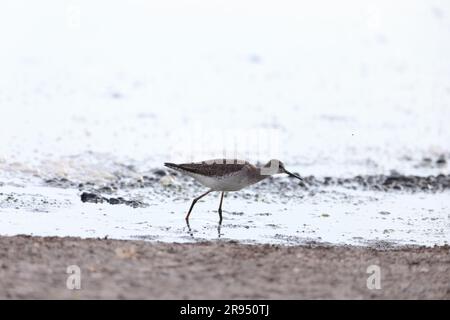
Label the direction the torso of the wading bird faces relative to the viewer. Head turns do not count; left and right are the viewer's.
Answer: facing to the right of the viewer
